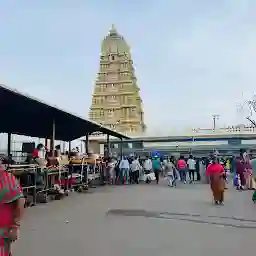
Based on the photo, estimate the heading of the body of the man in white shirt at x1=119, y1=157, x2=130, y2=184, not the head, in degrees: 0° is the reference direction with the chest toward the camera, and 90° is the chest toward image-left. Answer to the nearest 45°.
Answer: approximately 180°

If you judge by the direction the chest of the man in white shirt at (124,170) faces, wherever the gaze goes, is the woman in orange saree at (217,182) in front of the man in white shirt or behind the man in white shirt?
behind
